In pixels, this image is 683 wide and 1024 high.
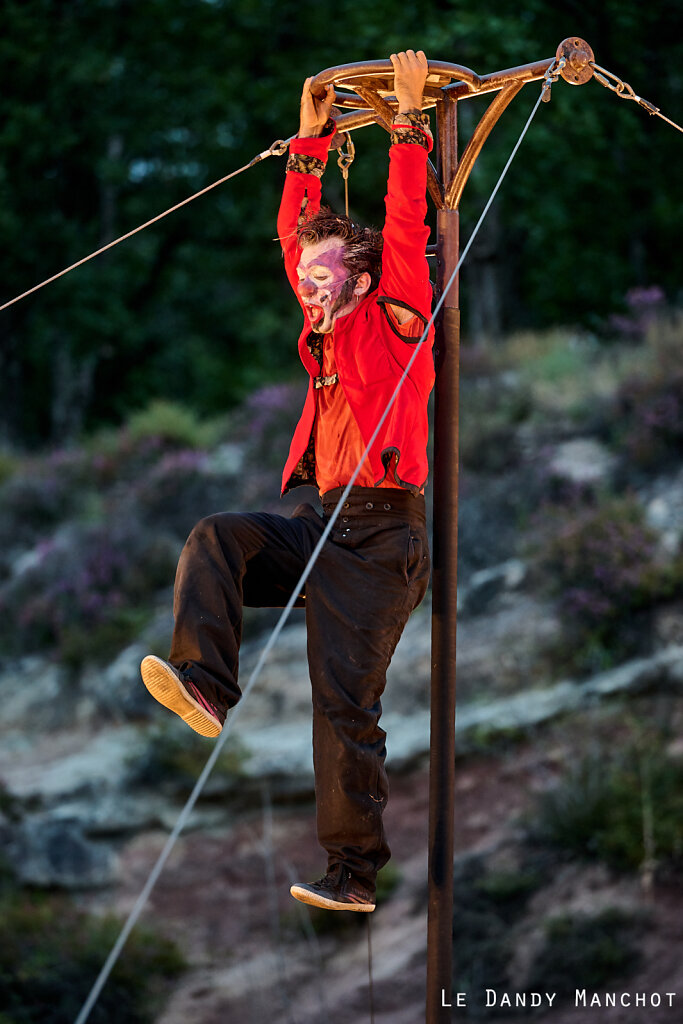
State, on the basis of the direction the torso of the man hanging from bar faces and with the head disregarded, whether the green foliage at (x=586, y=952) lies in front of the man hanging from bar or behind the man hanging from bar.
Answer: behind

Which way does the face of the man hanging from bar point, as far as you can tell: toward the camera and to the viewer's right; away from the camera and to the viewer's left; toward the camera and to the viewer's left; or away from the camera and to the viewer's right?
toward the camera and to the viewer's left

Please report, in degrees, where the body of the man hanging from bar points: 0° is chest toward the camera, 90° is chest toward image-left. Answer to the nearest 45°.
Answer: approximately 45°
